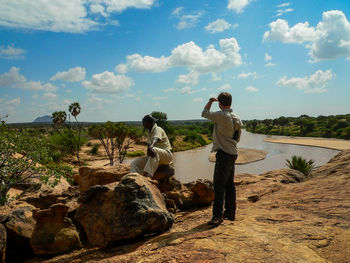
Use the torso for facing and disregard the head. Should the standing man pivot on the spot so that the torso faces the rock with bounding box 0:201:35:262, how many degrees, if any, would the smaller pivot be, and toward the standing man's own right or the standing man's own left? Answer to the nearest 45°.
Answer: approximately 45° to the standing man's own left

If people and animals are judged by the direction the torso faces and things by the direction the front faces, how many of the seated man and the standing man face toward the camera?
0

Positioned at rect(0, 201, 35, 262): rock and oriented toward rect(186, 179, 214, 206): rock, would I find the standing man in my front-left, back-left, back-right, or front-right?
front-right

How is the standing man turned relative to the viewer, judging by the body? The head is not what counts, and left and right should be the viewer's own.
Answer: facing away from the viewer and to the left of the viewer

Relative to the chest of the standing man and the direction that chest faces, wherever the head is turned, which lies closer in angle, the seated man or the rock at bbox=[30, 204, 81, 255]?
the seated man

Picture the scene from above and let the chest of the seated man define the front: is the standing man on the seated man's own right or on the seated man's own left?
on the seated man's own left
